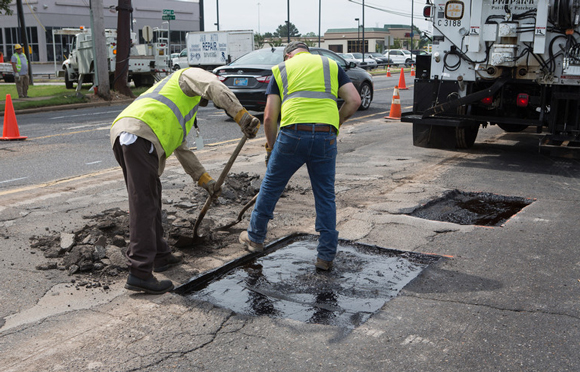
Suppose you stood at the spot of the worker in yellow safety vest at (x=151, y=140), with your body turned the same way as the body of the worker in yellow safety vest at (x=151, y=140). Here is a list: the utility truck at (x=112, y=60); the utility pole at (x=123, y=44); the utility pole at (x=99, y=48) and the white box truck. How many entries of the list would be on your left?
4

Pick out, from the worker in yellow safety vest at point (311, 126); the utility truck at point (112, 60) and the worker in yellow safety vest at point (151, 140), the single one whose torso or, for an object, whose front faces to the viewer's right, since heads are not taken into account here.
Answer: the worker in yellow safety vest at point (151, 140)

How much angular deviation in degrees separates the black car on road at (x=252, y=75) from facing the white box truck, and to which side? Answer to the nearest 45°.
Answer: approximately 45° to its left

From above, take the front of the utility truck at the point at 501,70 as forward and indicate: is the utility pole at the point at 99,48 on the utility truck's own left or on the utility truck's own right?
on the utility truck's own left

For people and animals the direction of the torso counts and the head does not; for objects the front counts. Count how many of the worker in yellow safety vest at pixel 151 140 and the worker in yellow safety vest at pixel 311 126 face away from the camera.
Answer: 1

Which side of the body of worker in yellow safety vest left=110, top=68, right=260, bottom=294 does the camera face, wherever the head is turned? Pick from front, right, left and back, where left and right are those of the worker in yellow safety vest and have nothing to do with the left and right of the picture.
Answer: right

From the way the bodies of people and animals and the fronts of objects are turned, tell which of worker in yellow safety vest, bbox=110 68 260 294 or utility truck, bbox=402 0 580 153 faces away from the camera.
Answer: the utility truck

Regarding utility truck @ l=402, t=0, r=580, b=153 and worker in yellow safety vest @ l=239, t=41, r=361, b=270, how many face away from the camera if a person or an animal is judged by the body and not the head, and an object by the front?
2

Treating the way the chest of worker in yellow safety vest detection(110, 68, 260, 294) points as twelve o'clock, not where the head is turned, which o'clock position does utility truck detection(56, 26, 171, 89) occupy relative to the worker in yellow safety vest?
The utility truck is roughly at 9 o'clock from the worker in yellow safety vest.

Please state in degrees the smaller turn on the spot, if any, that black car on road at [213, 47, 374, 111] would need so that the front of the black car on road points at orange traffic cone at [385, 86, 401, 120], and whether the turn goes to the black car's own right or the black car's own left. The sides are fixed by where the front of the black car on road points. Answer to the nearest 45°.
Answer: approximately 45° to the black car's own right

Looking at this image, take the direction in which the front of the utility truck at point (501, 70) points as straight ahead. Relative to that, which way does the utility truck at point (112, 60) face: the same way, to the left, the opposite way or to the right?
to the left

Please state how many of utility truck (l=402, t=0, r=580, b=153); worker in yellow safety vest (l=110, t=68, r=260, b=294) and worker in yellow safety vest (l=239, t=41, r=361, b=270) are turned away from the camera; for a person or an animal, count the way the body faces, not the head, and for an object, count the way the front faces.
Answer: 2

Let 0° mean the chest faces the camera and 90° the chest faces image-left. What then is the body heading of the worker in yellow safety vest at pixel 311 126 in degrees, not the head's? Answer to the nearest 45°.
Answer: approximately 180°

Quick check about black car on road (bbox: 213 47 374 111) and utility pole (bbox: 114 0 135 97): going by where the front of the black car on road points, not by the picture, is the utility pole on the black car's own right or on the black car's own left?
on the black car's own left

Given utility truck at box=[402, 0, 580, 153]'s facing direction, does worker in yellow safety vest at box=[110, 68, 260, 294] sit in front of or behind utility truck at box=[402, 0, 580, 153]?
behind
